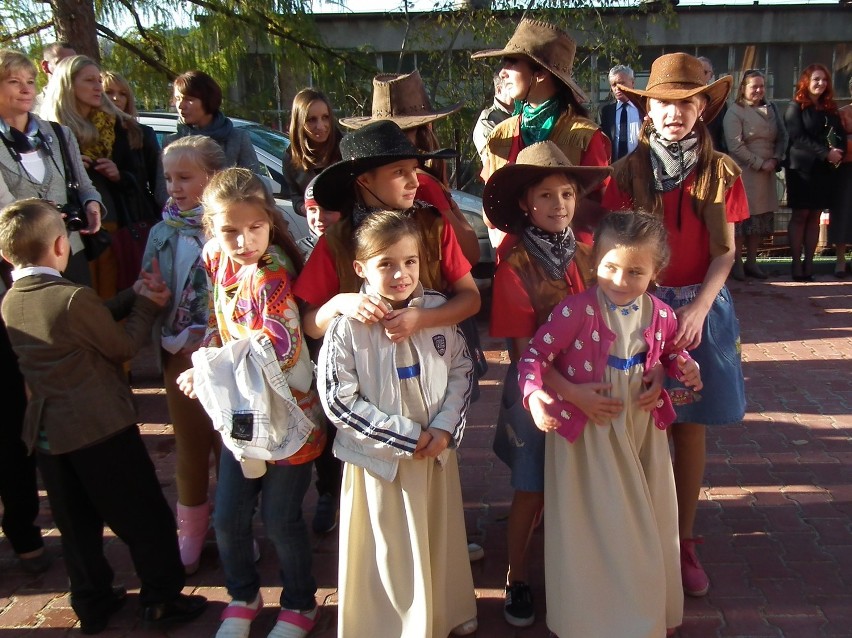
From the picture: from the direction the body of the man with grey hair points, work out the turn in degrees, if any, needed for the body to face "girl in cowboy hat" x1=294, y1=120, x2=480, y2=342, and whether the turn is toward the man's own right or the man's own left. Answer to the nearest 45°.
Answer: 0° — they already face them

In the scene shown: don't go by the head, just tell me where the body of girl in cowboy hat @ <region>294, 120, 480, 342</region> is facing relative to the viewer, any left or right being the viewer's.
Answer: facing the viewer

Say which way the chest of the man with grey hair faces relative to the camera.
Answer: toward the camera

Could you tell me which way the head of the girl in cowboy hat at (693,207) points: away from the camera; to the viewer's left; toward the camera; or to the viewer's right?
toward the camera

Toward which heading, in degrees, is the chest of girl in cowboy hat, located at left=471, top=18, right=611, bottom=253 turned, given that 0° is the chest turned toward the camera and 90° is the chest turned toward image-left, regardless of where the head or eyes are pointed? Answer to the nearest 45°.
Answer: approximately 45°

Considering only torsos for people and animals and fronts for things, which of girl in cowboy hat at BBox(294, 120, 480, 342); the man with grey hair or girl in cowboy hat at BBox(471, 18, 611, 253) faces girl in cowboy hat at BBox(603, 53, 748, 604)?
the man with grey hair

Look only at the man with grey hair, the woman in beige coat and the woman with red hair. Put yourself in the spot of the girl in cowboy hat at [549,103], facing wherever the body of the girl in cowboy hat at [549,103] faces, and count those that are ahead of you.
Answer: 0

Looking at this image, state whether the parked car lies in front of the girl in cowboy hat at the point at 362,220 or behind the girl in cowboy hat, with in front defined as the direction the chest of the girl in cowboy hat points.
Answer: behind

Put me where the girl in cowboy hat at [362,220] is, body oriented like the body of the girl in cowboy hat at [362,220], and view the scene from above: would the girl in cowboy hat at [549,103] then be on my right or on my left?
on my left

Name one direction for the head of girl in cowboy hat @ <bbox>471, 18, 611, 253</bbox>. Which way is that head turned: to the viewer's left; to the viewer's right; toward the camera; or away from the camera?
to the viewer's left

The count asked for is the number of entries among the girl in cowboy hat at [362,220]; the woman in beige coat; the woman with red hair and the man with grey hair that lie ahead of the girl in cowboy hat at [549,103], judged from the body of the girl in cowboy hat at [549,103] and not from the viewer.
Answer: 1

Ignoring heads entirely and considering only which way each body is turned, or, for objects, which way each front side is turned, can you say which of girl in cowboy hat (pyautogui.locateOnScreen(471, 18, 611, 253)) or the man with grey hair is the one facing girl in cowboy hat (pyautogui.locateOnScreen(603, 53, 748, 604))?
the man with grey hair

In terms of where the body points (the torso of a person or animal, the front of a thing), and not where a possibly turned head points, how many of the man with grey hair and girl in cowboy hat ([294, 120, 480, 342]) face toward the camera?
2

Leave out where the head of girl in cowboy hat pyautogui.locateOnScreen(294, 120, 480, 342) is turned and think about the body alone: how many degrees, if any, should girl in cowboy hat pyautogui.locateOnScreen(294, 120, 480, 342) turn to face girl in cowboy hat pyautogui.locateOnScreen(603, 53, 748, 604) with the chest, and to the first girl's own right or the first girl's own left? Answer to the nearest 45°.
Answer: approximately 90° to the first girl's own left

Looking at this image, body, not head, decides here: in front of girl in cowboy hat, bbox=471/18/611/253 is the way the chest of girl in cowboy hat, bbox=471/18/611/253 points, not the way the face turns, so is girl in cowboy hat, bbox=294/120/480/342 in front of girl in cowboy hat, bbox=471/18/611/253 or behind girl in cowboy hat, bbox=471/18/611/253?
in front
